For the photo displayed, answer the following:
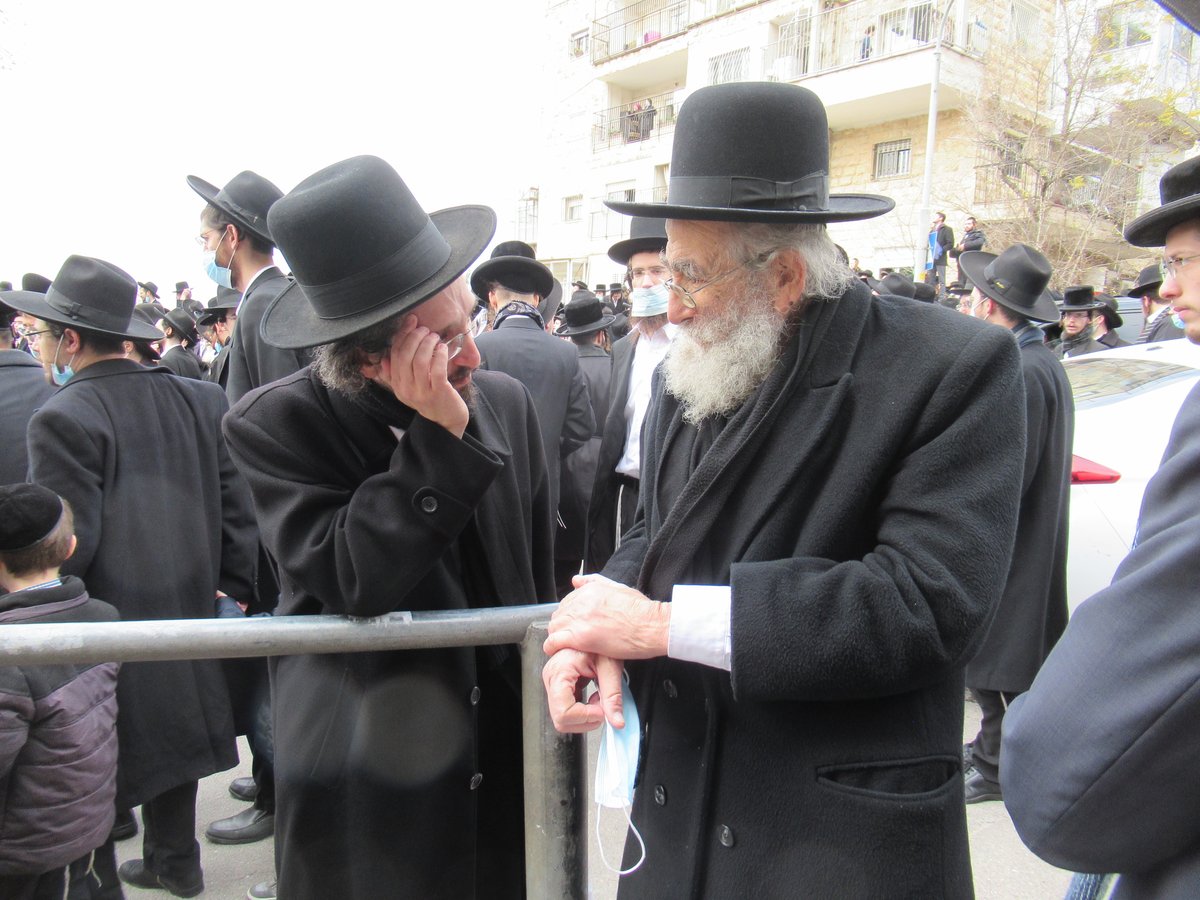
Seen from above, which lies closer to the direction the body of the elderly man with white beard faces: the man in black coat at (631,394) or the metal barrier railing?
the metal barrier railing

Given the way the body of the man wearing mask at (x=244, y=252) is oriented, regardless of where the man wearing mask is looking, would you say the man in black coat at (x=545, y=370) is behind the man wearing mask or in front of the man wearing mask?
behind

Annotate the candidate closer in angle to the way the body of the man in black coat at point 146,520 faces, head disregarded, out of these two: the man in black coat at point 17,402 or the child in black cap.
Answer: the man in black coat

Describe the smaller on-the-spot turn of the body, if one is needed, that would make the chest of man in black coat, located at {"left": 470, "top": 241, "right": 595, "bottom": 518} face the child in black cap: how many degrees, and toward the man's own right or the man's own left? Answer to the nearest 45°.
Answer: approximately 135° to the man's own left

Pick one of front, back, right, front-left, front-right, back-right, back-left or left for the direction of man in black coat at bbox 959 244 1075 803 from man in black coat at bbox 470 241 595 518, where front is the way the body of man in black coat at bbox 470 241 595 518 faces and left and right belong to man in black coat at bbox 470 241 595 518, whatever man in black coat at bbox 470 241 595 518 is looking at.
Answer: back-right

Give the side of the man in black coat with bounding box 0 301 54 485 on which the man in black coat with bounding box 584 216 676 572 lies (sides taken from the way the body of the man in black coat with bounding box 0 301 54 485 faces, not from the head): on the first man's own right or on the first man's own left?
on the first man's own right

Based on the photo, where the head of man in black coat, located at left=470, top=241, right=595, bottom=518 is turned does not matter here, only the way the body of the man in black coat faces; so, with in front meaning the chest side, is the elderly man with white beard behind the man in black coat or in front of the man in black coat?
behind

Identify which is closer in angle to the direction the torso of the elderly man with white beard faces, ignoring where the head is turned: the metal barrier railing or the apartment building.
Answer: the metal barrier railing

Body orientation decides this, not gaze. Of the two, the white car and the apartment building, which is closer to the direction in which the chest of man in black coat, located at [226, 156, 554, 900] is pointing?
the white car

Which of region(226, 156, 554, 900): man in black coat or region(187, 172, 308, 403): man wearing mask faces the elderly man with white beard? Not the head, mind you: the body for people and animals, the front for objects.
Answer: the man in black coat

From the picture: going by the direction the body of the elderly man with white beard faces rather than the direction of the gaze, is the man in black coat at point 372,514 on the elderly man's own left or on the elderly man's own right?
on the elderly man's own right

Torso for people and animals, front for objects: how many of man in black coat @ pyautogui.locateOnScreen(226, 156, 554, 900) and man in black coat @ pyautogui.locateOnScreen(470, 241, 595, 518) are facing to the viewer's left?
0

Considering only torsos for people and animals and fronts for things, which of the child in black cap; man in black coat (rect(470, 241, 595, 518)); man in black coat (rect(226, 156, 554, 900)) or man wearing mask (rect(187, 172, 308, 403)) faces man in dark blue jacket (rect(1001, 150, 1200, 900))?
man in black coat (rect(226, 156, 554, 900))

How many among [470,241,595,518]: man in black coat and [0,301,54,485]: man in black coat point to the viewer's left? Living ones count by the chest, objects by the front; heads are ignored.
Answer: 0

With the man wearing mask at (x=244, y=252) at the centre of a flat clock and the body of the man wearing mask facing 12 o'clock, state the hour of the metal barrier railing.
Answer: The metal barrier railing is roughly at 9 o'clock from the man wearing mask.

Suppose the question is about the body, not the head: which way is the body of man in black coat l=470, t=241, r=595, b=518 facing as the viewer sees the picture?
away from the camera
